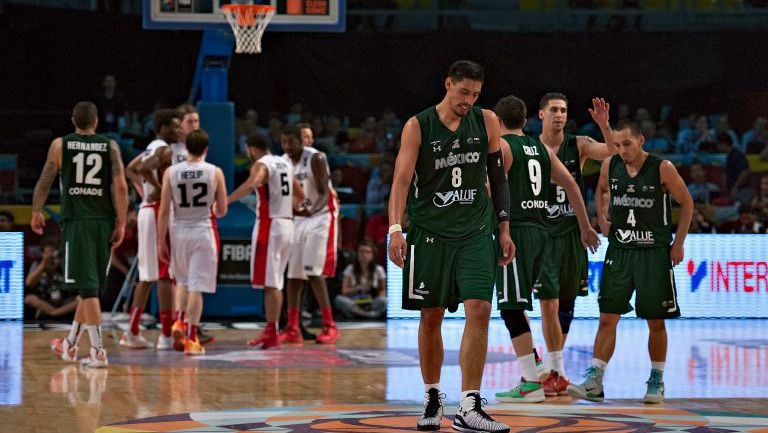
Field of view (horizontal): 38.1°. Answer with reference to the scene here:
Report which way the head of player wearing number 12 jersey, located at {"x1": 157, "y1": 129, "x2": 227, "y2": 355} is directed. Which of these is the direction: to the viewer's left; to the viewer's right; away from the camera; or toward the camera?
away from the camera

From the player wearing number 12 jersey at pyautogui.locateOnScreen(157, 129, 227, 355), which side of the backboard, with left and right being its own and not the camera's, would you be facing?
front

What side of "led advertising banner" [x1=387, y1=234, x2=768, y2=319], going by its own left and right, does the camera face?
front

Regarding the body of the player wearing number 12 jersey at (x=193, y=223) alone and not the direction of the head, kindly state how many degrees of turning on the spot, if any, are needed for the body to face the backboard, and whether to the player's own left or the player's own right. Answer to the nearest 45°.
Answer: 0° — they already face it

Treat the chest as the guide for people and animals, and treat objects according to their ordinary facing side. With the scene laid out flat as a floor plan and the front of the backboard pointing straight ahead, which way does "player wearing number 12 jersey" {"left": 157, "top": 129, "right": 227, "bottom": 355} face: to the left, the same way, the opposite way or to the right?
the opposite way

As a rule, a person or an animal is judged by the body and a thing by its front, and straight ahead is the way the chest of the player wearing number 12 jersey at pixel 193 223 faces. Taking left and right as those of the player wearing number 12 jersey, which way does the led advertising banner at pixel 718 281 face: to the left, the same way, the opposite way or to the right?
the opposite way

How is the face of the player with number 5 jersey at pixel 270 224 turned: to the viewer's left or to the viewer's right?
to the viewer's left

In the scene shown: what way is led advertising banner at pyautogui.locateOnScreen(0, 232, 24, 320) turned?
toward the camera

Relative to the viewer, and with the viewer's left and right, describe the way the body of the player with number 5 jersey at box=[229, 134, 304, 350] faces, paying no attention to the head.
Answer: facing away from the viewer and to the left of the viewer

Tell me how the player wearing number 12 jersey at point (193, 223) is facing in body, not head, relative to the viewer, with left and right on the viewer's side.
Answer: facing away from the viewer

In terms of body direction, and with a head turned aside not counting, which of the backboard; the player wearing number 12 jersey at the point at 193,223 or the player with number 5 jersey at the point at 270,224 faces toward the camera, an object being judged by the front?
the backboard

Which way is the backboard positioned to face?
toward the camera

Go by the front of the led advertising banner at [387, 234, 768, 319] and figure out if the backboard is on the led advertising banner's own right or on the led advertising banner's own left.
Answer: on the led advertising banner's own right

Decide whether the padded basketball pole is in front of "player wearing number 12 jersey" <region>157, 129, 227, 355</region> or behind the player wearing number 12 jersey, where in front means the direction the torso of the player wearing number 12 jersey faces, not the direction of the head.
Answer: in front
